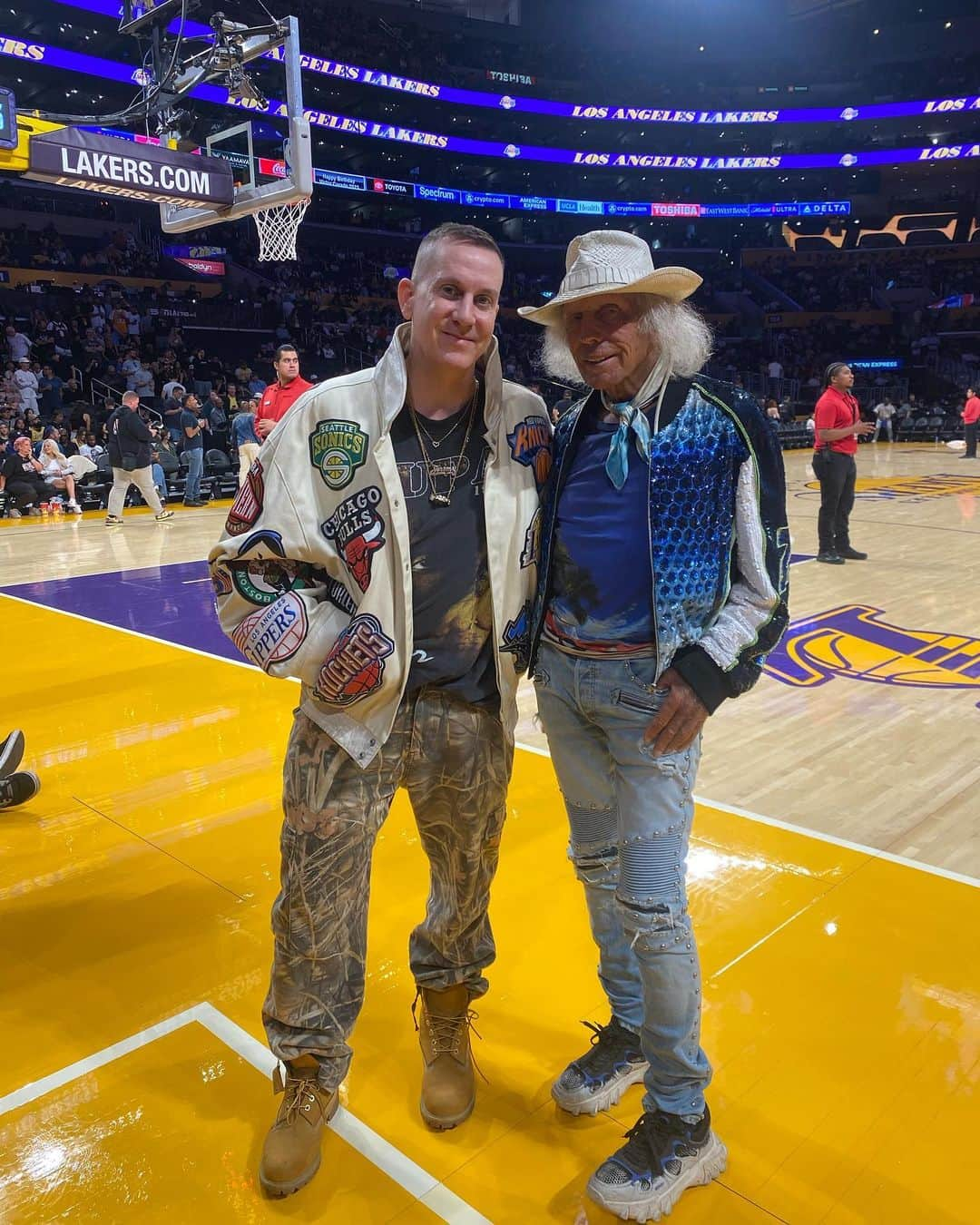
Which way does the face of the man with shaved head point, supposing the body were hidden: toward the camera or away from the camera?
toward the camera

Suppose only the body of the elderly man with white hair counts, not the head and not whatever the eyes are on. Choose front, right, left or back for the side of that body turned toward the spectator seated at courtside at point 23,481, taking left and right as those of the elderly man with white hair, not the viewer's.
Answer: right

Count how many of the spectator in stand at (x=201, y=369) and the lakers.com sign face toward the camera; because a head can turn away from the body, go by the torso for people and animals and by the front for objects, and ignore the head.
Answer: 2

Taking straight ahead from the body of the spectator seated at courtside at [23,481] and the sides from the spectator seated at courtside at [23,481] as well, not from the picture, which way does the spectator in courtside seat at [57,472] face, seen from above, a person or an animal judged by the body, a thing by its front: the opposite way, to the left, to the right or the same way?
the same way

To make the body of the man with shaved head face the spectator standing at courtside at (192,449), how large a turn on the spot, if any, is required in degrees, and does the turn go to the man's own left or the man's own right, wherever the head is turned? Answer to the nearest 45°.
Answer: approximately 180°

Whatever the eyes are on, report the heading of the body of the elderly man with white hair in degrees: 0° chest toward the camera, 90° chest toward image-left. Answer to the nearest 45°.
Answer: approximately 45°

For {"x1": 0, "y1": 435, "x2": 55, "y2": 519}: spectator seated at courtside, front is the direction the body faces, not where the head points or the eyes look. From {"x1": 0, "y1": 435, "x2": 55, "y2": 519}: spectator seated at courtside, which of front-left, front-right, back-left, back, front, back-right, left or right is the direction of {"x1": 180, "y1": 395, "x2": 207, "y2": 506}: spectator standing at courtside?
front-left

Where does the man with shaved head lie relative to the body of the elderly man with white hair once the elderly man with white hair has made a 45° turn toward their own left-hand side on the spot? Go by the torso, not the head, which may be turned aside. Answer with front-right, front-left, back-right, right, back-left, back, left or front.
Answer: right

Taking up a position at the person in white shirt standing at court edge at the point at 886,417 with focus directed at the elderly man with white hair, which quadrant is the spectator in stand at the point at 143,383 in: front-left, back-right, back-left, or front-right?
front-right

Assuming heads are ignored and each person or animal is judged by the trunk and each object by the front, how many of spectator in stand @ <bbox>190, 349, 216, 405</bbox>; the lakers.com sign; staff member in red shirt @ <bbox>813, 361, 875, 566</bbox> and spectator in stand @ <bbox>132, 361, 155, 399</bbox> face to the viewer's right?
1

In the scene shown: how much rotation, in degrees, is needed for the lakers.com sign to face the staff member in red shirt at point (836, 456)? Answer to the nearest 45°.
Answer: approximately 90° to its left

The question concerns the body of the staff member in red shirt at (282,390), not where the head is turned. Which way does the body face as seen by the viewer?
toward the camera

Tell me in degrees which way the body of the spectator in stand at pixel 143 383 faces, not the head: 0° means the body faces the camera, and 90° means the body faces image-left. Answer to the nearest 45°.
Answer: approximately 0°

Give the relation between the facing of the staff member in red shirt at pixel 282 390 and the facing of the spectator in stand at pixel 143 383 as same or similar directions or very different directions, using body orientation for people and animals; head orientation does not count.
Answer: same or similar directions

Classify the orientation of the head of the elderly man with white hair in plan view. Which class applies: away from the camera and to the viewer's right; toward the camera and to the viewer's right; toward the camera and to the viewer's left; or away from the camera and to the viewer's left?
toward the camera and to the viewer's left

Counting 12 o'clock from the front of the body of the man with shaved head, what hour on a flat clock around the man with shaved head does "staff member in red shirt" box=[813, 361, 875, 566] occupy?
The staff member in red shirt is roughly at 7 o'clock from the man with shaved head.
